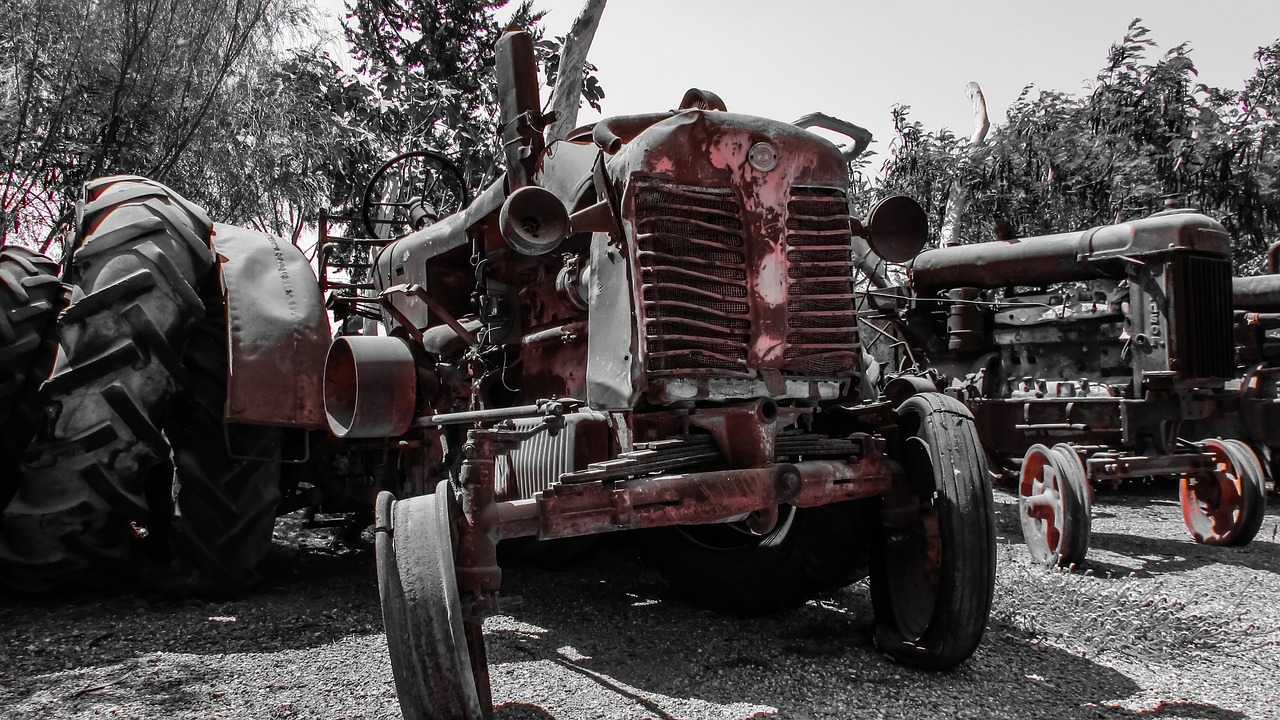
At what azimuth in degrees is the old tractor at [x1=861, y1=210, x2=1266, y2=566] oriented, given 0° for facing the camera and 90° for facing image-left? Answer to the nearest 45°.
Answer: approximately 315°

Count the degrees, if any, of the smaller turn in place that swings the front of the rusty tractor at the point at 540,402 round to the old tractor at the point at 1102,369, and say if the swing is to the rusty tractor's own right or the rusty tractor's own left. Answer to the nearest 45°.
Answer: approximately 90° to the rusty tractor's own left

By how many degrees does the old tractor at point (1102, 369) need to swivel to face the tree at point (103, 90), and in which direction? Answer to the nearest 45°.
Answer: approximately 135° to its right

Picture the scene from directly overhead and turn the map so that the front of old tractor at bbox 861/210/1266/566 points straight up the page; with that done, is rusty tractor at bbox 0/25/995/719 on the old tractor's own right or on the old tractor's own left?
on the old tractor's own right

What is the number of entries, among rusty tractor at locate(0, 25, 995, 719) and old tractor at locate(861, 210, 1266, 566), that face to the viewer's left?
0

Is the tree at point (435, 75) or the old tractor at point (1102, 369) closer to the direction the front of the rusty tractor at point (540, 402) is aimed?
the old tractor

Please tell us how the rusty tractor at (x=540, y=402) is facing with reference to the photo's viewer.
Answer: facing the viewer and to the right of the viewer
